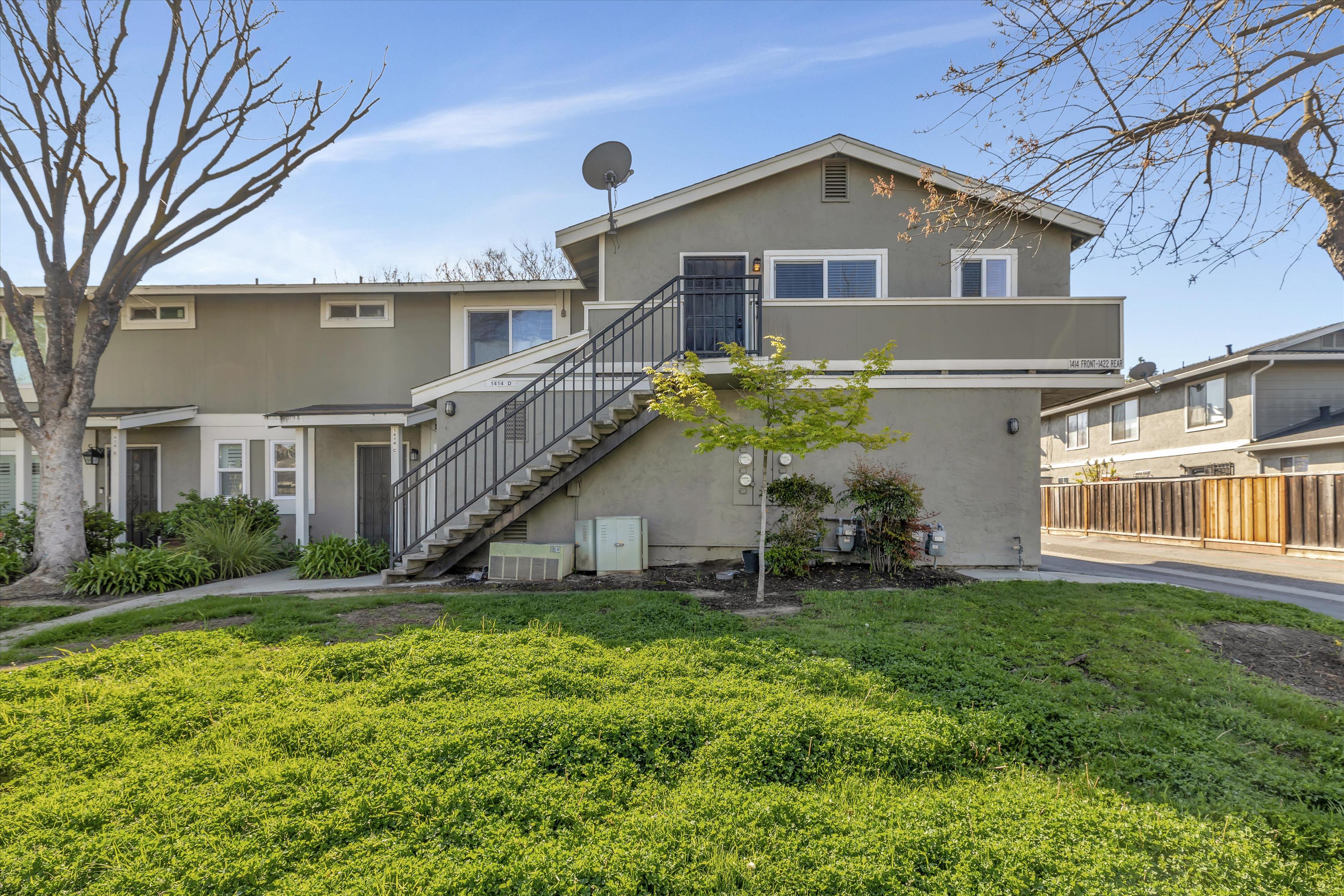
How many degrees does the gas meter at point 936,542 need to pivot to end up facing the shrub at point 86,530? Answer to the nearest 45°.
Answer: approximately 90° to its right

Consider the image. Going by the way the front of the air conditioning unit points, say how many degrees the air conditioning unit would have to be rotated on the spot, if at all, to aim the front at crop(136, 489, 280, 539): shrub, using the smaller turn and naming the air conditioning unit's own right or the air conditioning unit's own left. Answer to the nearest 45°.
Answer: approximately 135° to the air conditioning unit's own right

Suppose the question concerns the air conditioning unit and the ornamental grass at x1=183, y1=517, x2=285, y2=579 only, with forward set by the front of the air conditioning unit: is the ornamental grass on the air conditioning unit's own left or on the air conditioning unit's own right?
on the air conditioning unit's own right

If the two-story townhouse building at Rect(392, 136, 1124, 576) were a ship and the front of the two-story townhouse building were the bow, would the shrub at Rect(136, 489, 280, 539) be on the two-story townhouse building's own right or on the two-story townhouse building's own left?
on the two-story townhouse building's own right

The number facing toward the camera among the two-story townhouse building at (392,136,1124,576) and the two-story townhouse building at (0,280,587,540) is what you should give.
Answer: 2

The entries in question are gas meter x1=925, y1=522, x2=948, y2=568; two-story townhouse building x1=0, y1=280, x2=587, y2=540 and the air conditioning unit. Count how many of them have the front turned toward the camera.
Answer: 3

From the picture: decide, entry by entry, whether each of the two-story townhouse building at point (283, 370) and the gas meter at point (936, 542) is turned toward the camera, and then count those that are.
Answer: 2
